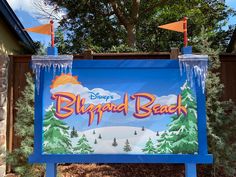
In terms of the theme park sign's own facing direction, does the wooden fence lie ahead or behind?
behind

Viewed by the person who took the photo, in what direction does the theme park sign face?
facing the viewer
